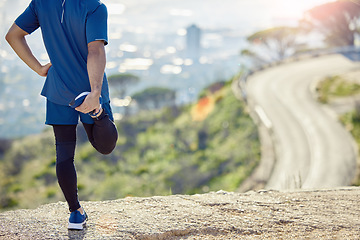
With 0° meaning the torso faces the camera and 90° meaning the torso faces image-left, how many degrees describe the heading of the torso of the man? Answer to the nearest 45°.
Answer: approximately 180°

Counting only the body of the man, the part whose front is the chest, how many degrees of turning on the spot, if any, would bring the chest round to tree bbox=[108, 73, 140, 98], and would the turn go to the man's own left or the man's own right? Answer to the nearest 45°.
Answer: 0° — they already face it

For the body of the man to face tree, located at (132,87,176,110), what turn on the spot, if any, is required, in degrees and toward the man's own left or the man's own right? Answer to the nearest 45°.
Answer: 0° — they already face it

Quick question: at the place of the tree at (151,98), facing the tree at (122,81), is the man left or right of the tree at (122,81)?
left

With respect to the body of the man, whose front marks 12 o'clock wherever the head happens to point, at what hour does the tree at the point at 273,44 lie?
The tree is roughly at 1 o'clock from the man.
